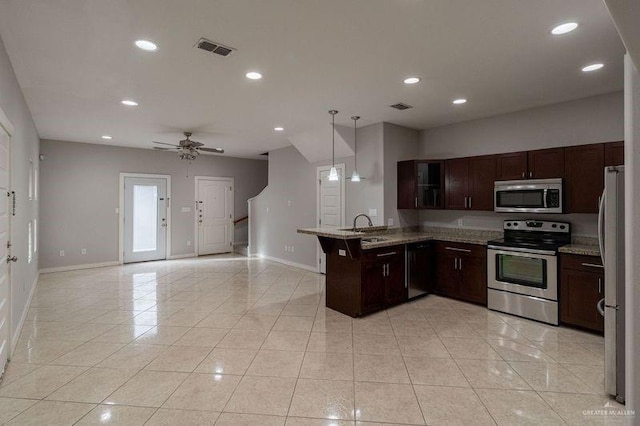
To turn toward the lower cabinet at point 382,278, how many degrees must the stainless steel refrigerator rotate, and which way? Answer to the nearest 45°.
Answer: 0° — it already faces it

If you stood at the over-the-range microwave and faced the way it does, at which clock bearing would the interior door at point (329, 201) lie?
The interior door is roughly at 3 o'clock from the over-the-range microwave.

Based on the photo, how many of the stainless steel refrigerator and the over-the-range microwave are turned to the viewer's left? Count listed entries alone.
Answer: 1

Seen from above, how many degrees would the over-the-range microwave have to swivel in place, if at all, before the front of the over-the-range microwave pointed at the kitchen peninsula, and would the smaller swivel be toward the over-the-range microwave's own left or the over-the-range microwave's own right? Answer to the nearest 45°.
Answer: approximately 45° to the over-the-range microwave's own right

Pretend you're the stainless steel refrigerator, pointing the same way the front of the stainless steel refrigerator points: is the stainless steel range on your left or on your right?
on your right

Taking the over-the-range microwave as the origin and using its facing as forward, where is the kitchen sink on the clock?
The kitchen sink is roughly at 2 o'clock from the over-the-range microwave.

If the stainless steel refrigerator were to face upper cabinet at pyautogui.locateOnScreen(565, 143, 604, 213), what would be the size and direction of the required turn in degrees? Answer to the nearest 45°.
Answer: approximately 90° to its right
